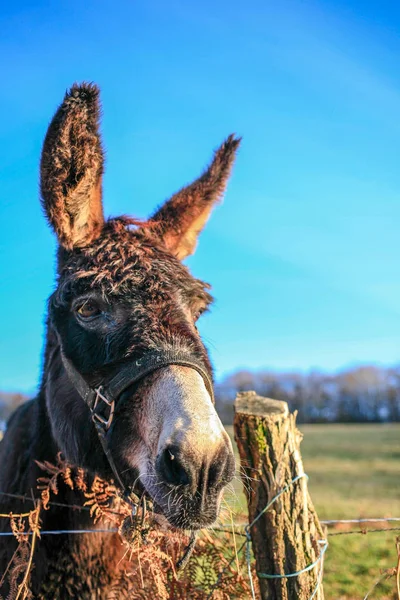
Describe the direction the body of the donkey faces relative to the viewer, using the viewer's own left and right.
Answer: facing the viewer and to the right of the viewer
